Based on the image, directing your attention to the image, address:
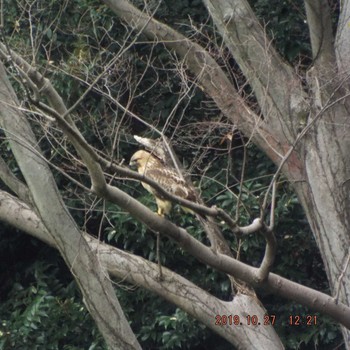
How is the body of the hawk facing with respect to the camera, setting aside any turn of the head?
to the viewer's left
